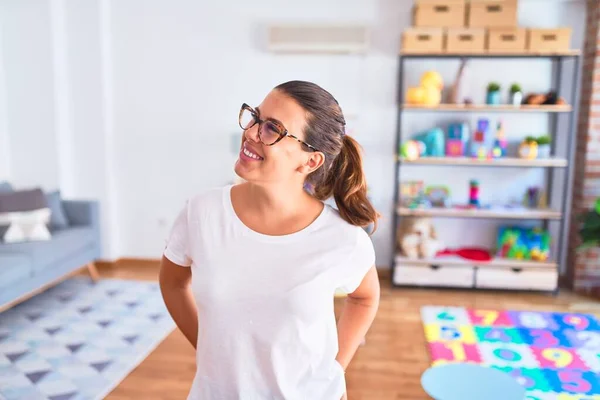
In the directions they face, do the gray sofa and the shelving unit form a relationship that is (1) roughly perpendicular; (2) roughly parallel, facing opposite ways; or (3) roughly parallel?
roughly perpendicular

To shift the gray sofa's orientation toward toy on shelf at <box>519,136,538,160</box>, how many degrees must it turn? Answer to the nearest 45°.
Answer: approximately 45° to its left

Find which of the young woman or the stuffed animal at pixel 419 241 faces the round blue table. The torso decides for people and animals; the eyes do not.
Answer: the stuffed animal

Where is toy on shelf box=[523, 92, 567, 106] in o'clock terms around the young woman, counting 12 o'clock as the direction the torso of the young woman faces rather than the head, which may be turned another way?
The toy on shelf is roughly at 7 o'clock from the young woman.

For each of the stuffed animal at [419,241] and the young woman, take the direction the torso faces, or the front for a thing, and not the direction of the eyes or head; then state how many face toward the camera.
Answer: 2

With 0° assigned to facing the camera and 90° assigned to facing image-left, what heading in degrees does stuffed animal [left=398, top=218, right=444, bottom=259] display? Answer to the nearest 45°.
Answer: approximately 0°

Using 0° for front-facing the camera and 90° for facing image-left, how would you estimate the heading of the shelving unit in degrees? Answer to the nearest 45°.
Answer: approximately 0°
